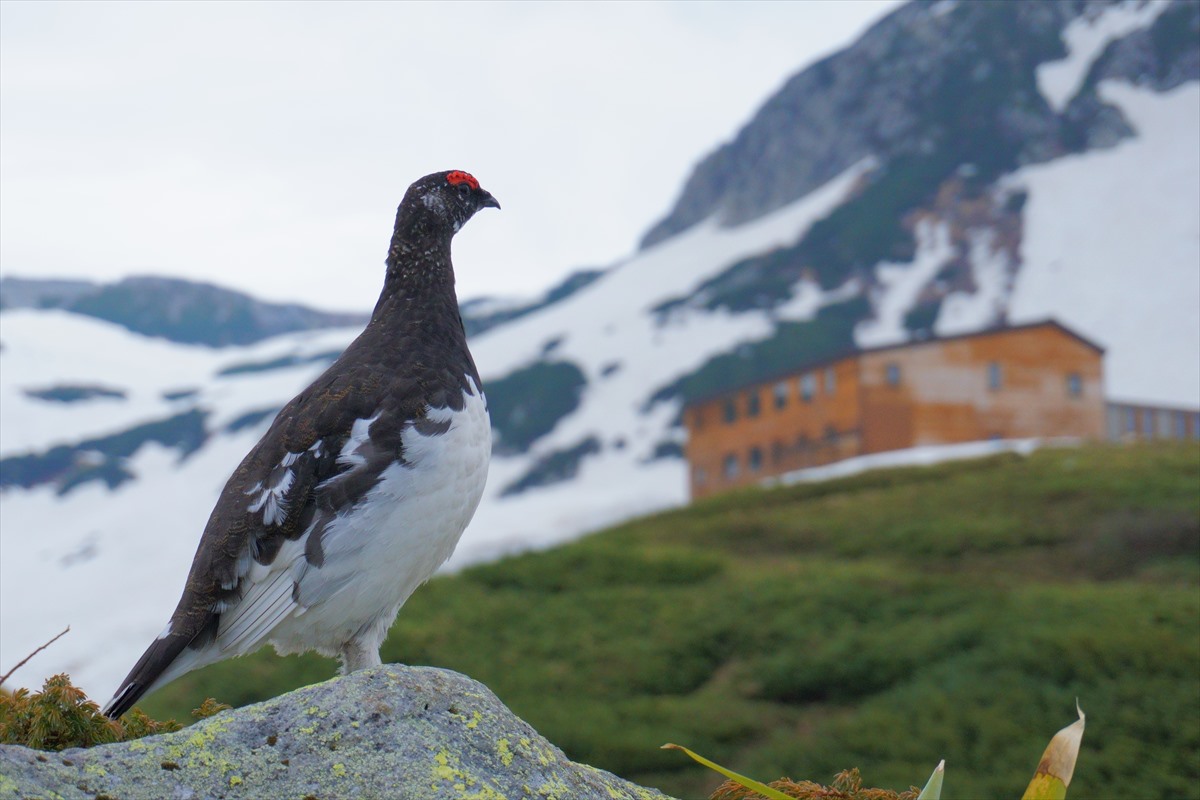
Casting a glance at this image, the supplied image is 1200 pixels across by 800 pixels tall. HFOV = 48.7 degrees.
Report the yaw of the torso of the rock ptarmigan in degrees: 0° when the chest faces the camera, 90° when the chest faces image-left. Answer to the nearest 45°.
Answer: approximately 270°

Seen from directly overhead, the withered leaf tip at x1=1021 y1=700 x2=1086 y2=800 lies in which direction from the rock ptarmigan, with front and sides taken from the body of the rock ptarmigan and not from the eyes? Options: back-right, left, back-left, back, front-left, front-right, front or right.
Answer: front-right
